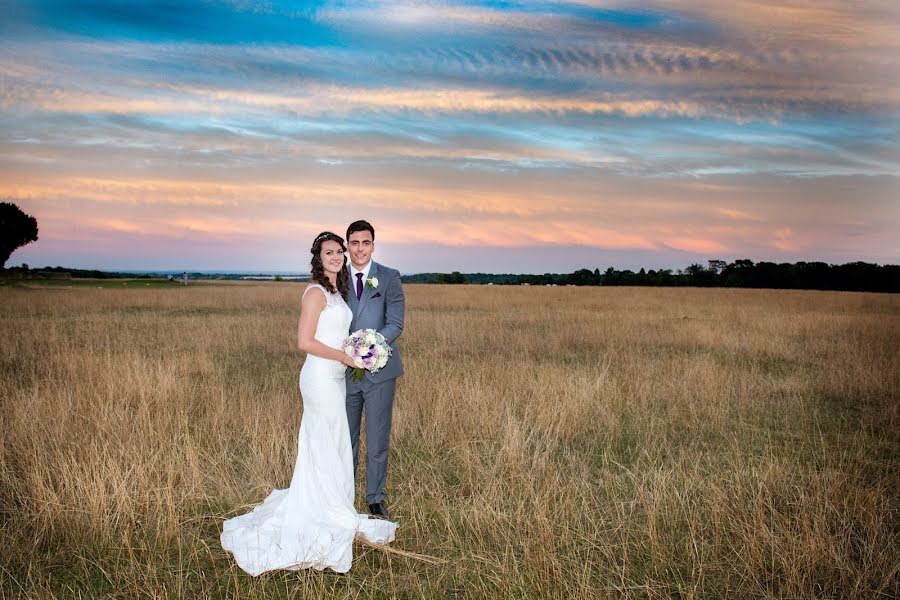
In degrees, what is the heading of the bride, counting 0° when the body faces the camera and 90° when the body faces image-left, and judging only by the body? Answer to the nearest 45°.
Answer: approximately 270°
